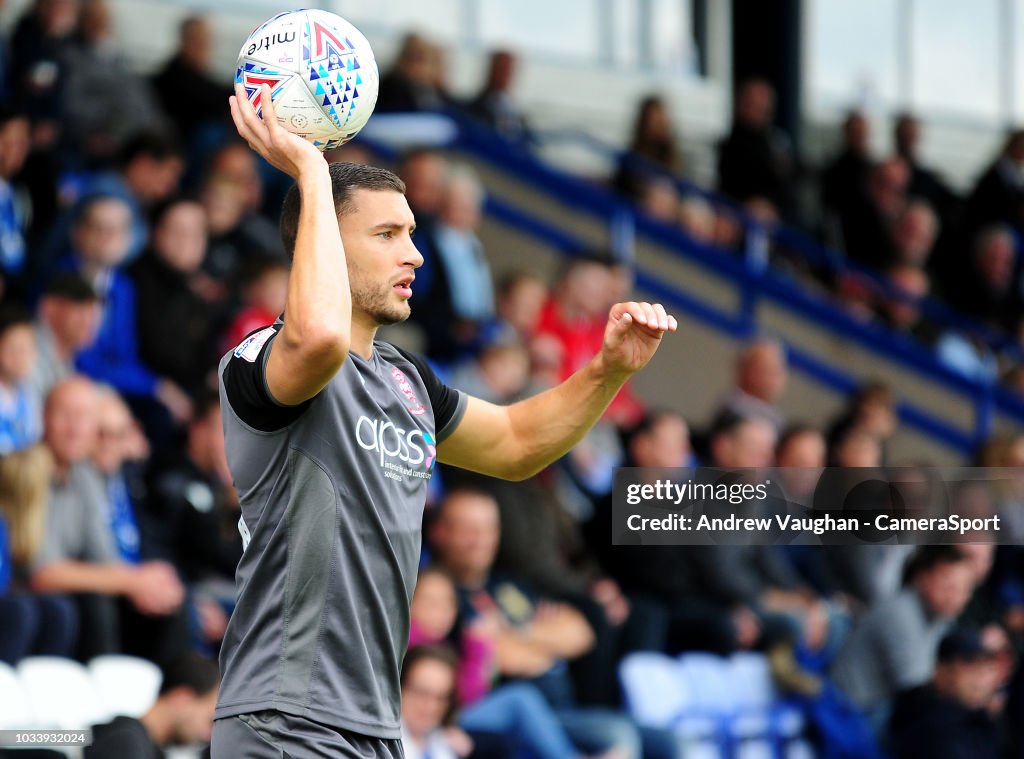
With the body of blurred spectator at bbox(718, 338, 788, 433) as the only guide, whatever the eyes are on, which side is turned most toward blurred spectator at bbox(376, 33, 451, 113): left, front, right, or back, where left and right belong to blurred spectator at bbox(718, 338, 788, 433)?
back

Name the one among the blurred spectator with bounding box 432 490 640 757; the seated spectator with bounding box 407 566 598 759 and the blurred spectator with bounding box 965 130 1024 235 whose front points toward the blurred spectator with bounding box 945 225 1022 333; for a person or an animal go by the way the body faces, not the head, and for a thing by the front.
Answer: the blurred spectator with bounding box 965 130 1024 235

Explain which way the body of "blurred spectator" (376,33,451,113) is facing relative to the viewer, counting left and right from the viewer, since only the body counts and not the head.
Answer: facing the viewer and to the right of the viewer

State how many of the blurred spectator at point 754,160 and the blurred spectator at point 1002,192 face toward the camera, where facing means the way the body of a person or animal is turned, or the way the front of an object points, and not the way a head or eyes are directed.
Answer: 2

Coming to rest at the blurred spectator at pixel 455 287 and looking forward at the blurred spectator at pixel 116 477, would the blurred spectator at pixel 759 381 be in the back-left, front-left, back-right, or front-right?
back-left

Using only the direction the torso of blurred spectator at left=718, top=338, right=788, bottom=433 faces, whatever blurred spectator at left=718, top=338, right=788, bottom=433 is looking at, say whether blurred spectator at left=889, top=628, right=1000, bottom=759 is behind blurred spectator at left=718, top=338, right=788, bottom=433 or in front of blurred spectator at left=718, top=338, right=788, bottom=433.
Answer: in front

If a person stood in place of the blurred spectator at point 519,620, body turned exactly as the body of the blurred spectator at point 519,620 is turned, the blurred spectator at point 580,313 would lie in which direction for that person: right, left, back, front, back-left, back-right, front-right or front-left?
back-left

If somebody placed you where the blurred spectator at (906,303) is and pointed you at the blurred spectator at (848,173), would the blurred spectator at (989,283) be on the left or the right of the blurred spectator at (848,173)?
right

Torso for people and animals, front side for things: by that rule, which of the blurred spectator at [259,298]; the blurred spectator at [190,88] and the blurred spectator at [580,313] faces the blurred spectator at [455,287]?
the blurred spectator at [190,88]

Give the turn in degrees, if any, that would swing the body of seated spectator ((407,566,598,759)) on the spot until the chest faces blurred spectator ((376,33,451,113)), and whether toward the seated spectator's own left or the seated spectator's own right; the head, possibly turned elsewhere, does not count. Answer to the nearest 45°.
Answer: approximately 135° to the seated spectator's own left

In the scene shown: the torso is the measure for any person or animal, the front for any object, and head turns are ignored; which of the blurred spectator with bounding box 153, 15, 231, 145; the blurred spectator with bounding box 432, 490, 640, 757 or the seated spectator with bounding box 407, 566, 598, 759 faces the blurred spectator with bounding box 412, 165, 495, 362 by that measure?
the blurred spectator with bounding box 153, 15, 231, 145

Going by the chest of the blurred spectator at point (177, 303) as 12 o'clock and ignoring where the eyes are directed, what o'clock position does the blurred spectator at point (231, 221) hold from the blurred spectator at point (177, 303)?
the blurred spectator at point (231, 221) is roughly at 8 o'clock from the blurred spectator at point (177, 303).
